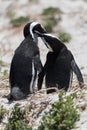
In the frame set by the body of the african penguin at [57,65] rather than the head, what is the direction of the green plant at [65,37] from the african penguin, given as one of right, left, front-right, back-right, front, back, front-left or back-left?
front-right

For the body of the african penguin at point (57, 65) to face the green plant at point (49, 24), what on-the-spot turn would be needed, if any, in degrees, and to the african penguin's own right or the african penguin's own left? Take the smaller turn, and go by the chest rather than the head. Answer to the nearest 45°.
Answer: approximately 45° to the african penguin's own right

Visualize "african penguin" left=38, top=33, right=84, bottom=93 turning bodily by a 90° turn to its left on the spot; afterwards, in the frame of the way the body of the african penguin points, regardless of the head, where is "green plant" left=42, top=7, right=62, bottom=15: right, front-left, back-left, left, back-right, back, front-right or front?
back-right

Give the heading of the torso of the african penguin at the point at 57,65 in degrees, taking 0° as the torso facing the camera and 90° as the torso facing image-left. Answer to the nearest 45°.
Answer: approximately 135°

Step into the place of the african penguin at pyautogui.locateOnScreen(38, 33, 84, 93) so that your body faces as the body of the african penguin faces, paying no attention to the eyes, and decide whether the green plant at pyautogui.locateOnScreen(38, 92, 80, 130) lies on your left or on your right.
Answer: on your left

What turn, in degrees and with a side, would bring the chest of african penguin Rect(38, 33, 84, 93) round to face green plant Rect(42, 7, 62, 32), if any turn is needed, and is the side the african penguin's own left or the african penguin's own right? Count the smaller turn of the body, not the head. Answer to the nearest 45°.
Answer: approximately 45° to the african penguin's own right
